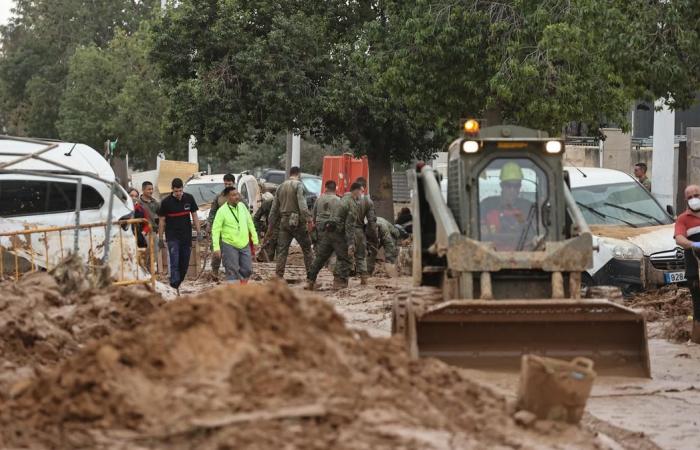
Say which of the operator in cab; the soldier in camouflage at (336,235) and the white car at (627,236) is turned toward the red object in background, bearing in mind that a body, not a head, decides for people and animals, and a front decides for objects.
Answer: the soldier in camouflage

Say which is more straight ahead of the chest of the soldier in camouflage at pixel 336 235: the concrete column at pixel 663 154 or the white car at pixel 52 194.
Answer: the concrete column

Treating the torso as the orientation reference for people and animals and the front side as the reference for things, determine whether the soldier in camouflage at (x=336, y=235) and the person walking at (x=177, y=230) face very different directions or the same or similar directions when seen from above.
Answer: very different directions

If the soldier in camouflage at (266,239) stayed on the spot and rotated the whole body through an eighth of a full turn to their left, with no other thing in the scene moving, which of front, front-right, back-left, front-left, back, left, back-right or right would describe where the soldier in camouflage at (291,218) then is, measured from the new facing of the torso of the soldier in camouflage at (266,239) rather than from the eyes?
back-right

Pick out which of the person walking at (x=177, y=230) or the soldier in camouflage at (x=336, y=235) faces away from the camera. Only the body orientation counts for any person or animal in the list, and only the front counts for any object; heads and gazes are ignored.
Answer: the soldier in camouflage

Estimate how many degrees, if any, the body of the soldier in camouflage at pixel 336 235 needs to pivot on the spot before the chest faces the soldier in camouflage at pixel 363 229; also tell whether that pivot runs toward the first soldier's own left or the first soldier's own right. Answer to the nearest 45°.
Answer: approximately 45° to the first soldier's own right

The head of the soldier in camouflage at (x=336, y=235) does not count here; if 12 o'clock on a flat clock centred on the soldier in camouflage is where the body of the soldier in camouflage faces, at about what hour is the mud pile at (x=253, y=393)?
The mud pile is roughly at 6 o'clock from the soldier in camouflage.
